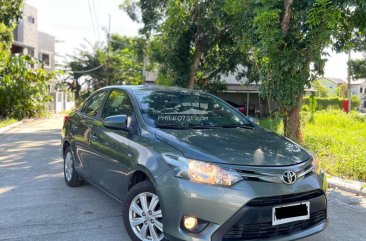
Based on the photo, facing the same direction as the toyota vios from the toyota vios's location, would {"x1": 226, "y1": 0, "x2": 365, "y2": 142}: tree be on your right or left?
on your left

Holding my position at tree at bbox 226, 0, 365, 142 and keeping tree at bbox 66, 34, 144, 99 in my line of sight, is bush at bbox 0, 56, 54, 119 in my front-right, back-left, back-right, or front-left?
front-left

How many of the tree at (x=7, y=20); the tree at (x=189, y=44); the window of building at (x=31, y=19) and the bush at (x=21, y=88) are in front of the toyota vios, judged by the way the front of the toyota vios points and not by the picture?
0

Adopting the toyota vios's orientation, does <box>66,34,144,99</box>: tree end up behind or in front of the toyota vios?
behind

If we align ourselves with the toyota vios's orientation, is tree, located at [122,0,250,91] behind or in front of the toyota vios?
behind

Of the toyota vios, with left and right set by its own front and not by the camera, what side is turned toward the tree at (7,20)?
back

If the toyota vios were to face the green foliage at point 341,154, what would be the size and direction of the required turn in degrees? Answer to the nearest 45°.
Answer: approximately 90° to its left

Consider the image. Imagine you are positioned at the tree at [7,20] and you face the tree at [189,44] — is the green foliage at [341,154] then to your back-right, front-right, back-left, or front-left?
front-right

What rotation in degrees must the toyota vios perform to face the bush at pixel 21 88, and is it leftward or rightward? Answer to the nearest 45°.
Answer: approximately 180°

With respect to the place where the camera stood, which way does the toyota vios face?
facing the viewer and to the right of the viewer

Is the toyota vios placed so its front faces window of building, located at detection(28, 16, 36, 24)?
no
